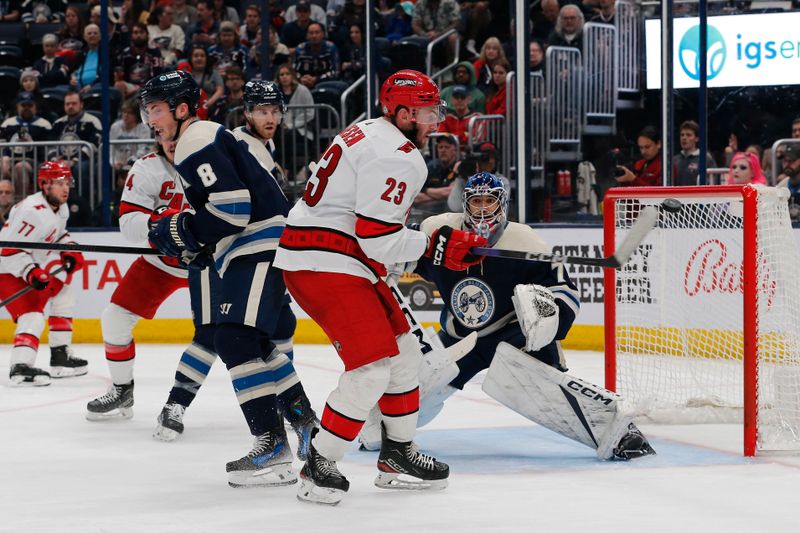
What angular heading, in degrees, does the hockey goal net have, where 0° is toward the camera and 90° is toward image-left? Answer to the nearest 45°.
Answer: approximately 45°

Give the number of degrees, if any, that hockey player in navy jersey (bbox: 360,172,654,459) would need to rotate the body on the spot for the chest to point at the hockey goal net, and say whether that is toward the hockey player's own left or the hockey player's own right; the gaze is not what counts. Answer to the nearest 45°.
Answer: approximately 135° to the hockey player's own left

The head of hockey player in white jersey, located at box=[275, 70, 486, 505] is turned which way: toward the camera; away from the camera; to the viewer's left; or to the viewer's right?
to the viewer's right
